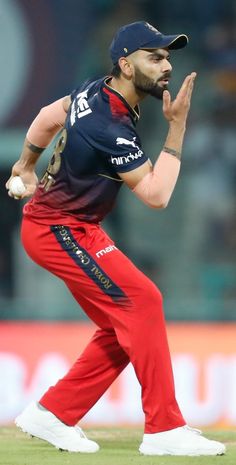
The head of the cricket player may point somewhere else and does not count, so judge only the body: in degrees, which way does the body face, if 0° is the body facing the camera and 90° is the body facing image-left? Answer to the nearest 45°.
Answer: approximately 270°
